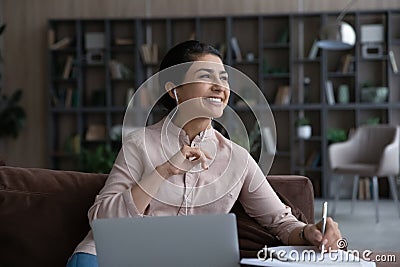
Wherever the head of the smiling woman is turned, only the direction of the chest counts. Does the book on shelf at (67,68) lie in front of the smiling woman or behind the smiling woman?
behind

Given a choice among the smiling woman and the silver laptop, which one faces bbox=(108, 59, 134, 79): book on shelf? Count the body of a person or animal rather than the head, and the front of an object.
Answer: the silver laptop

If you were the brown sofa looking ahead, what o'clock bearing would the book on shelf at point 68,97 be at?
The book on shelf is roughly at 6 o'clock from the brown sofa.

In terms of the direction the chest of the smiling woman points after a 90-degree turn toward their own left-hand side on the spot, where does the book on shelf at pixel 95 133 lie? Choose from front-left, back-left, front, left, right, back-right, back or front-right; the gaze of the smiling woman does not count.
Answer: left

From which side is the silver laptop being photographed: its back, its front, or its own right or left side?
back

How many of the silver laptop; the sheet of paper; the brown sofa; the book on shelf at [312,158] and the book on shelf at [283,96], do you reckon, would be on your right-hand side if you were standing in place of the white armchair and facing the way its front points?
2

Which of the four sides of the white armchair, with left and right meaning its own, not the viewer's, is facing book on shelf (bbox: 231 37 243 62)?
right

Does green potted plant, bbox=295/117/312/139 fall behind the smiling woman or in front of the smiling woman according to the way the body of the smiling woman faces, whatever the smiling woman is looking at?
behind

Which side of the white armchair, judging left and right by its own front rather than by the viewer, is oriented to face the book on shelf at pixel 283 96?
right

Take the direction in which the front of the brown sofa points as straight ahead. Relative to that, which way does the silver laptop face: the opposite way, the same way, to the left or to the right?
the opposite way

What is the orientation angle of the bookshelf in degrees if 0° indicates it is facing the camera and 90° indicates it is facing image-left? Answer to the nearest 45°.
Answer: approximately 0°

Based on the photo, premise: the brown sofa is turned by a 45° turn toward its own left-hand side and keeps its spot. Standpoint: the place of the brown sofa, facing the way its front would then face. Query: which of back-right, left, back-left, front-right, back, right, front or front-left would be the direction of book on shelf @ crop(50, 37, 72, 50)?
back-left

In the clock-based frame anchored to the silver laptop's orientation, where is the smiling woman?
The smiling woman is roughly at 12 o'clock from the silver laptop.
